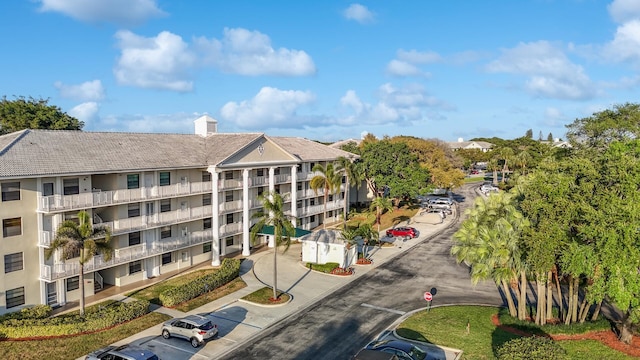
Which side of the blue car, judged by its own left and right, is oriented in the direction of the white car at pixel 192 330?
right

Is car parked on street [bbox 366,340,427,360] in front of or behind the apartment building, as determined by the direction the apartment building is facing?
in front

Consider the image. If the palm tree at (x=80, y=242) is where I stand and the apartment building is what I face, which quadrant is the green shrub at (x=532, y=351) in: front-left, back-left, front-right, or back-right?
back-right

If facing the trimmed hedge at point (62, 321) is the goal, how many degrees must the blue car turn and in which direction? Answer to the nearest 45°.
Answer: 0° — it already faces it

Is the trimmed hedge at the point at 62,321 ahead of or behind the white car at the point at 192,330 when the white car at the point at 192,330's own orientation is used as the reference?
ahead

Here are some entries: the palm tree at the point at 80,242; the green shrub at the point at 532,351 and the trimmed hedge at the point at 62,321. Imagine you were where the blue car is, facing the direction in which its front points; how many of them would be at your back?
1

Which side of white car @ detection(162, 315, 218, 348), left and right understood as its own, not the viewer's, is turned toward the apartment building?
front

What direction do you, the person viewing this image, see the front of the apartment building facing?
facing the viewer and to the right of the viewer

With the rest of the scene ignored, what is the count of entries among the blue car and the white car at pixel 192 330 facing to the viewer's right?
0

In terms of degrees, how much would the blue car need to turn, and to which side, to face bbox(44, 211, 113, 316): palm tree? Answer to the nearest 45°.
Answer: approximately 45° to its right

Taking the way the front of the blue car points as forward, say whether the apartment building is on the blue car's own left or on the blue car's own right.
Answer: on the blue car's own right
